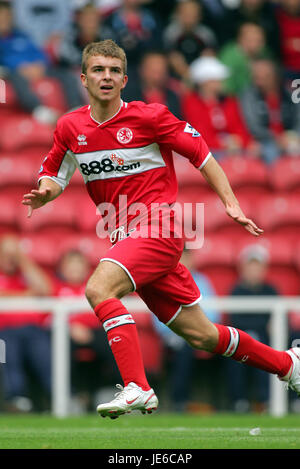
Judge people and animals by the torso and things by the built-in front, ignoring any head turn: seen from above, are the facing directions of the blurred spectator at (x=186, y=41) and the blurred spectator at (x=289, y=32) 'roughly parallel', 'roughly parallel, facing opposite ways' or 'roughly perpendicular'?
roughly parallel

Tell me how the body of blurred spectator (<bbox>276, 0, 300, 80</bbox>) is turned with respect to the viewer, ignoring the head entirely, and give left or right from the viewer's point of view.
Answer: facing the viewer

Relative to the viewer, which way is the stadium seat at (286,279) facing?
toward the camera

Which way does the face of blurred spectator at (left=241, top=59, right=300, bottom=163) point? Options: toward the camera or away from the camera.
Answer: toward the camera

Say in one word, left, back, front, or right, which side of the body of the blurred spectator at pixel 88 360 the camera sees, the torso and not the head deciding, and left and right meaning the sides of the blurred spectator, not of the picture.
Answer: front

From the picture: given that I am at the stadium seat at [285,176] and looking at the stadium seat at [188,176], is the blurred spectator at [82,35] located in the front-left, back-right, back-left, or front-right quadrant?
front-right

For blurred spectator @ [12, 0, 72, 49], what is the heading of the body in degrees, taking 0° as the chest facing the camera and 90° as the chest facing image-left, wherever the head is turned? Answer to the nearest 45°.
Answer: approximately 0°

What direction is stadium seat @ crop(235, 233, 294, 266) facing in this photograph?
toward the camera

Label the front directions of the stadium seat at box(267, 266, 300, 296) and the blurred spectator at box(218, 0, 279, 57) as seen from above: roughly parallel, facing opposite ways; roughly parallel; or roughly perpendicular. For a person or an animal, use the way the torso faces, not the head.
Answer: roughly parallel

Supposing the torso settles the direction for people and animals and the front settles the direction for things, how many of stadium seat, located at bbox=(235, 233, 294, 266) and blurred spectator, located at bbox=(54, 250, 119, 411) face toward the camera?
2

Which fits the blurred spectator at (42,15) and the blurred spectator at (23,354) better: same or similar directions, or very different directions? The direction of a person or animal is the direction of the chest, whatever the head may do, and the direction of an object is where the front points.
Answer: same or similar directions
